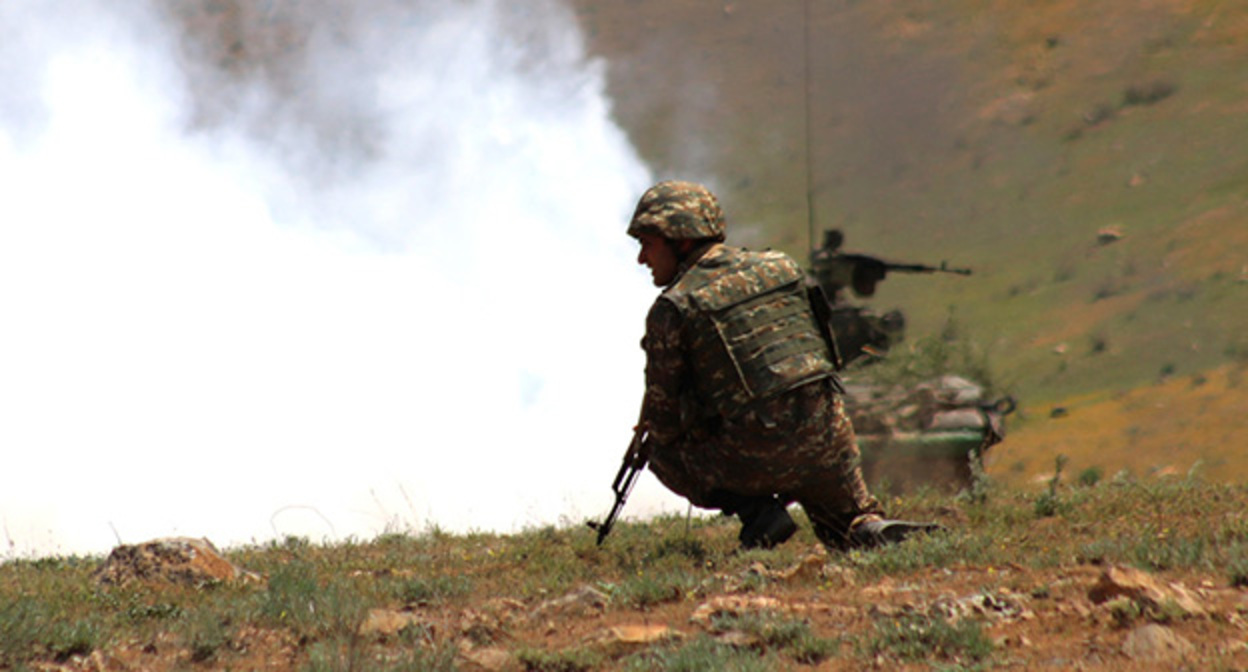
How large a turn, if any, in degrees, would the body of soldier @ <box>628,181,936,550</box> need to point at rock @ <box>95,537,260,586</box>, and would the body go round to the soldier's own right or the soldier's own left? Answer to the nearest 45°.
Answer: approximately 45° to the soldier's own left

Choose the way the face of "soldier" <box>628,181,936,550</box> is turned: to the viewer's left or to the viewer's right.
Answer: to the viewer's left

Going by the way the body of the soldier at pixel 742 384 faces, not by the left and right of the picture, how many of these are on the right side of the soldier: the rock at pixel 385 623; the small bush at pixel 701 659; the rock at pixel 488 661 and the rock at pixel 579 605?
0

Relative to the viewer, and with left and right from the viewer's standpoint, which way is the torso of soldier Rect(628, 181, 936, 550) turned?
facing away from the viewer and to the left of the viewer

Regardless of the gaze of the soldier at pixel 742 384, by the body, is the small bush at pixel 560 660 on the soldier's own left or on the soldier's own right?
on the soldier's own left

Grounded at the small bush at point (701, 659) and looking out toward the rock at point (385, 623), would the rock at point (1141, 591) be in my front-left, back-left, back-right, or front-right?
back-right

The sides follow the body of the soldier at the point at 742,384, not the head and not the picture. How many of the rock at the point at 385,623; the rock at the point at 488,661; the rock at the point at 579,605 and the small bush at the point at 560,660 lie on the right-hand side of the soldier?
0

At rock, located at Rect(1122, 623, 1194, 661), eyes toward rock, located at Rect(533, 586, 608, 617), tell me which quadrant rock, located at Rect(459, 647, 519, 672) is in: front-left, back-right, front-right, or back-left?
front-left
